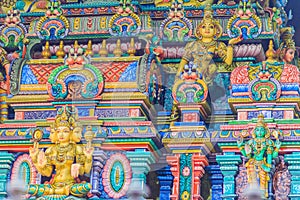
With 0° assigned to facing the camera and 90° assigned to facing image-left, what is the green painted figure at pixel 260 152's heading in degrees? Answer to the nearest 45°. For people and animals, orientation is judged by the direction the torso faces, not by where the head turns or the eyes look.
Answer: approximately 0°

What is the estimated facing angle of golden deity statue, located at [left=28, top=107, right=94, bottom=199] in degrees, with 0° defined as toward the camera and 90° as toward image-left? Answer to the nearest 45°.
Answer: approximately 0°

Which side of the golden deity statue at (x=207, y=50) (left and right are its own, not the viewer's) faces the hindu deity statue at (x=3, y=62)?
right

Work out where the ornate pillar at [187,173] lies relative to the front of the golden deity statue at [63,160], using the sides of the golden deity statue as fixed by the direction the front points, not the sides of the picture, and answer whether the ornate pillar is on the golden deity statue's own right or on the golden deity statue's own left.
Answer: on the golden deity statue's own left
